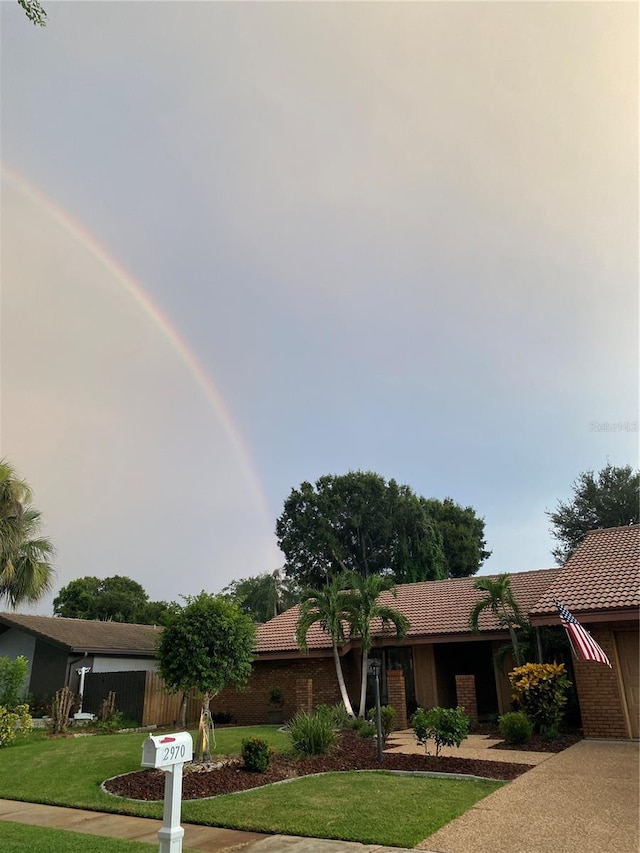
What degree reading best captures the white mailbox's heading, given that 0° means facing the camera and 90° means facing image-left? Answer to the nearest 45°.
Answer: approximately 45°

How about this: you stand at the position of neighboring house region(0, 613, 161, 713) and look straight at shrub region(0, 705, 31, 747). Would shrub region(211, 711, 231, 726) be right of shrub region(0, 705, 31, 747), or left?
left

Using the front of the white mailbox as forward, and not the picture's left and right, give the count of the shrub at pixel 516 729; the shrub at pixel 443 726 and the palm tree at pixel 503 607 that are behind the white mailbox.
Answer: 3

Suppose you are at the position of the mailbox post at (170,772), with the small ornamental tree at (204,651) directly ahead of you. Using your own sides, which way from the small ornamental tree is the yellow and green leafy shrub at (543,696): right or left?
right

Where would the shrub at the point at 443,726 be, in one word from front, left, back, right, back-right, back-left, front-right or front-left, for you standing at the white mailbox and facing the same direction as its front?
back

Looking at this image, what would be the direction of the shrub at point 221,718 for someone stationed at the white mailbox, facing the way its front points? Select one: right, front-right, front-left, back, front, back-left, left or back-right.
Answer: back-right

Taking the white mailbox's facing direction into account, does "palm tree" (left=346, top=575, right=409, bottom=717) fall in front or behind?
behind

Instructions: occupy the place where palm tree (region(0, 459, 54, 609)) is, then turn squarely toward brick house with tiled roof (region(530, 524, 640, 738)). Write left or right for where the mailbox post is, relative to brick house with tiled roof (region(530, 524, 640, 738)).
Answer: right

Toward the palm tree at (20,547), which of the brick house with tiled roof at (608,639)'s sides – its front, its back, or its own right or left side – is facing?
right

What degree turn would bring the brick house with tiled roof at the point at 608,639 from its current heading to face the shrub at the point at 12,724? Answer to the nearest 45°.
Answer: approximately 90° to its right

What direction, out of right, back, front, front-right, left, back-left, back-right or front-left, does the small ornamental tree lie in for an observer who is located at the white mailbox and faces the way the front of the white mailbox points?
back-right
